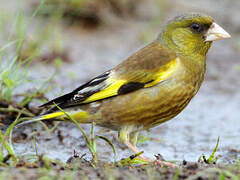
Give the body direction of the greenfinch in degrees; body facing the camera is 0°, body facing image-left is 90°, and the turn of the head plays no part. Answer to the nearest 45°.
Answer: approximately 270°
